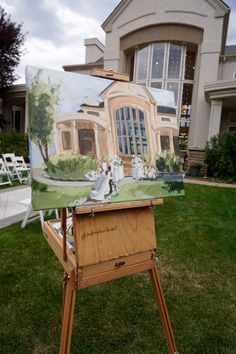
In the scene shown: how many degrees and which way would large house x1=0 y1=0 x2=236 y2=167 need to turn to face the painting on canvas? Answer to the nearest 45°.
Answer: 0° — it already faces it

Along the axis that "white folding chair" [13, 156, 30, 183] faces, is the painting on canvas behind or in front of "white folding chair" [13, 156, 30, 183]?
in front

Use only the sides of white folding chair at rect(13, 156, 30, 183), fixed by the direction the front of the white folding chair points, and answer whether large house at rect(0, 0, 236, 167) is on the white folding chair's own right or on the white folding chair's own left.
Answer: on the white folding chair's own left

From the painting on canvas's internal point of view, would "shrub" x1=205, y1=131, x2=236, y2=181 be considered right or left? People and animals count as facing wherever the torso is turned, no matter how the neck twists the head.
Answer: on its left

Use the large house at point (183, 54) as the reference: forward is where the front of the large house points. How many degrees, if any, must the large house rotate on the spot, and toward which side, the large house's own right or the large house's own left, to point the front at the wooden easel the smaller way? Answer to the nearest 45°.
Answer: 0° — it already faces it

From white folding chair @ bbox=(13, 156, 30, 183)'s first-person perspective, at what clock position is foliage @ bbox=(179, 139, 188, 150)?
The foliage is roughly at 10 o'clock from the white folding chair.

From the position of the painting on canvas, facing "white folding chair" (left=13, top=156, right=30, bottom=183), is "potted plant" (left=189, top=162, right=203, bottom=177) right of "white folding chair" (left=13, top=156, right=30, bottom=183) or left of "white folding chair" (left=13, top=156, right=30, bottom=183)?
right

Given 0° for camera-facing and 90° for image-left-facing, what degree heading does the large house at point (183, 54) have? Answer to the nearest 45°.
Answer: approximately 0°
